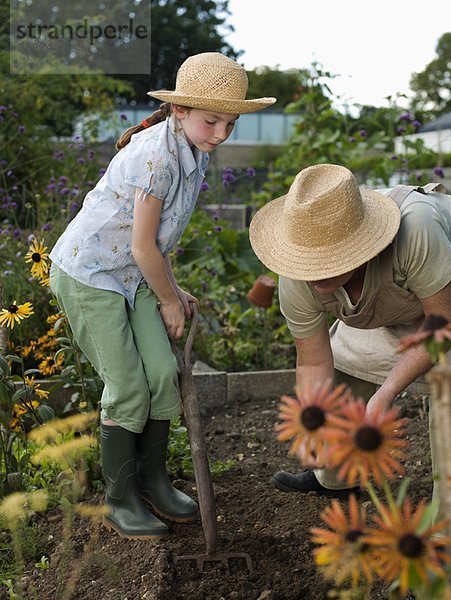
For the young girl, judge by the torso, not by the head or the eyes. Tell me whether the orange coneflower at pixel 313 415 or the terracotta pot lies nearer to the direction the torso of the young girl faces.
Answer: the orange coneflower

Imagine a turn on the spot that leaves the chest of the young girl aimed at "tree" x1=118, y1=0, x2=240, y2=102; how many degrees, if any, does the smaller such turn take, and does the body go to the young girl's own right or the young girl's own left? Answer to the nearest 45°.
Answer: approximately 135° to the young girl's own left

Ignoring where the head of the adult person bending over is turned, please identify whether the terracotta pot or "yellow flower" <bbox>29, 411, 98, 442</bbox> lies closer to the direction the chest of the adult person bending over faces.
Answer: the yellow flower

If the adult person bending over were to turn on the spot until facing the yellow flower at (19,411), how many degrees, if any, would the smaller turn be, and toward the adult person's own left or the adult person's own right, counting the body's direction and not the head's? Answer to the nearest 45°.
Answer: approximately 45° to the adult person's own right

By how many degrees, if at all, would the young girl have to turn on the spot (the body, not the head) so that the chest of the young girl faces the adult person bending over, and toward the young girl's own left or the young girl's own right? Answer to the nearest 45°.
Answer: approximately 45° to the young girl's own left

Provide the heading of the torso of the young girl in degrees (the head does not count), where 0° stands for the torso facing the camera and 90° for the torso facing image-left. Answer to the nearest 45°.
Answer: approximately 315°

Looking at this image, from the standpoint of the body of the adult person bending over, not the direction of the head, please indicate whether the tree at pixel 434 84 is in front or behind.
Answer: behind

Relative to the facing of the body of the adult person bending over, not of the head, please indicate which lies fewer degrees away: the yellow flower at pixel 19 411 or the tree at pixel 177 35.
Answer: the yellow flower

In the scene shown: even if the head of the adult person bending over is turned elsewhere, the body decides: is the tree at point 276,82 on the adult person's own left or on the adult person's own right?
on the adult person's own right

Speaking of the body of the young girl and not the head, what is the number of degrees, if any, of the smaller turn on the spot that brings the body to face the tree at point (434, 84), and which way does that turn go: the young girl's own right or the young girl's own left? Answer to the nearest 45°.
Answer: approximately 135° to the young girl's own left

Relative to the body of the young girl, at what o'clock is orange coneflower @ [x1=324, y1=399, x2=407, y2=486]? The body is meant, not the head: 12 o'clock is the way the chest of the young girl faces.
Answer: The orange coneflower is roughly at 1 o'clock from the young girl.

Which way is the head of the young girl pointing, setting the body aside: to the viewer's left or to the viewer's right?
to the viewer's right

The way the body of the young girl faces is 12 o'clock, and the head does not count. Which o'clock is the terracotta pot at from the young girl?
The terracotta pot is roughly at 8 o'clock from the young girl.

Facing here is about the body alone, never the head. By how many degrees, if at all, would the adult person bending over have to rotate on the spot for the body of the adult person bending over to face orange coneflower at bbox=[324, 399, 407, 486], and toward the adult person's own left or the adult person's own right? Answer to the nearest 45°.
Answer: approximately 45° to the adult person's own left

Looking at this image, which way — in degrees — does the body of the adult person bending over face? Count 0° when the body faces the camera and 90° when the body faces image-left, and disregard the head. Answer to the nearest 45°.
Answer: approximately 45°
